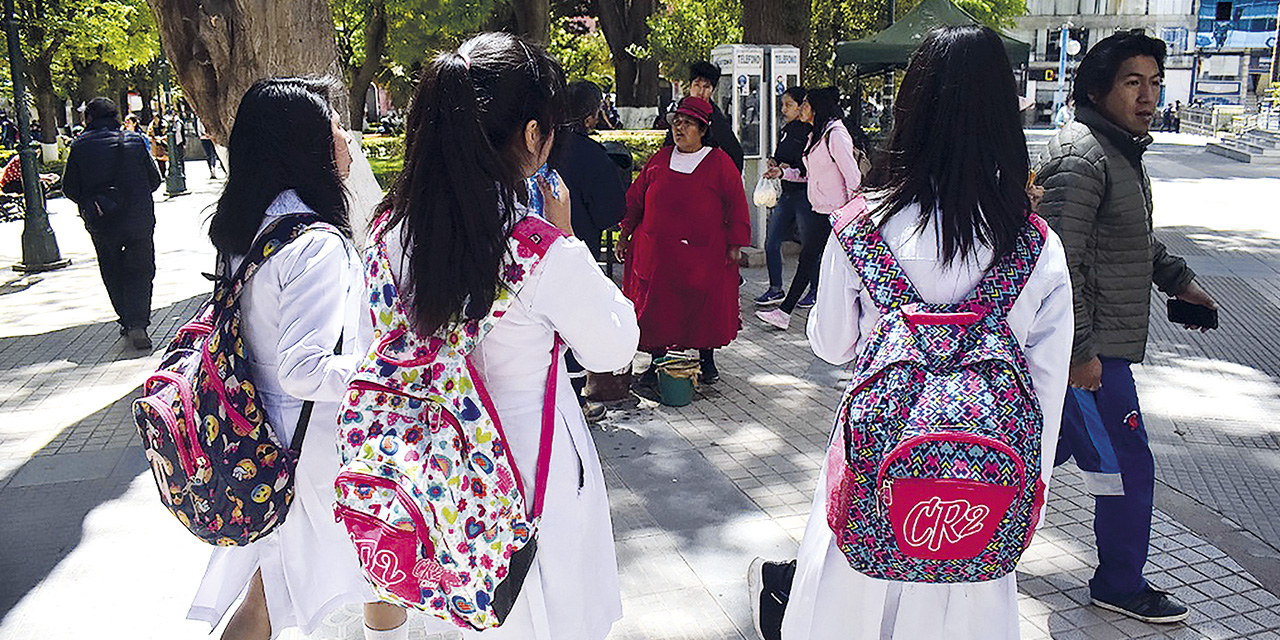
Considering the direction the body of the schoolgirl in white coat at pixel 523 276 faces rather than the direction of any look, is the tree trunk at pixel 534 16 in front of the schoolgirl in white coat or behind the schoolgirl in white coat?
in front

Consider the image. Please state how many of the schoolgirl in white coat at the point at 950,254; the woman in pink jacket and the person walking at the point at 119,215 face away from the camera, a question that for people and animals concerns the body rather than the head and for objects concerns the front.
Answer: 2

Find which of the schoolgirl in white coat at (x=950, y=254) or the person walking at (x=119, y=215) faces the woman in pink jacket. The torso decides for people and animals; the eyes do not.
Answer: the schoolgirl in white coat

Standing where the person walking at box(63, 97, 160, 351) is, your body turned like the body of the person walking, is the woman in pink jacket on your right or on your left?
on your right

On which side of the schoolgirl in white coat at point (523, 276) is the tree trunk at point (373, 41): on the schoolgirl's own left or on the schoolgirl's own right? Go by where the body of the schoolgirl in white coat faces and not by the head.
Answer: on the schoolgirl's own left

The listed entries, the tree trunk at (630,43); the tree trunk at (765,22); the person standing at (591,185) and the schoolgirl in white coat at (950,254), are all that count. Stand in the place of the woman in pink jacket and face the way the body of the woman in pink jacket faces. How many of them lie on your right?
2

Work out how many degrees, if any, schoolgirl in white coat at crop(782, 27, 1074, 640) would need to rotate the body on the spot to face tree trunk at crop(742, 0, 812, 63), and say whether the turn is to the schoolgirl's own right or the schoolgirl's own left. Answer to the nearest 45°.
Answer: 0° — they already face it

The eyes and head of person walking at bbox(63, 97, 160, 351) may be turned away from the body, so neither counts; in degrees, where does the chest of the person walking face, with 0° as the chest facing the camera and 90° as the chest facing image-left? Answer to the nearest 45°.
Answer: approximately 180°

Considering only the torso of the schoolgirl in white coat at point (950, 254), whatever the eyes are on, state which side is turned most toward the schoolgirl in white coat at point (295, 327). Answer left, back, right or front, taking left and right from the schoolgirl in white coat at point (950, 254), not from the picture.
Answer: left

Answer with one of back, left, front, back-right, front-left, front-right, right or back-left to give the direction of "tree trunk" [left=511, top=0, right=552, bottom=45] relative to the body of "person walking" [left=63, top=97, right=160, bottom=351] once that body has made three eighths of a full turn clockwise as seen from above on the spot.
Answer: left

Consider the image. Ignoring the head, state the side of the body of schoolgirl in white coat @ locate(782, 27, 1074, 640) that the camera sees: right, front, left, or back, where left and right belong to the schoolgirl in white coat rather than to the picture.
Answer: back
